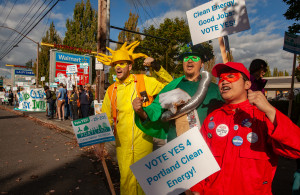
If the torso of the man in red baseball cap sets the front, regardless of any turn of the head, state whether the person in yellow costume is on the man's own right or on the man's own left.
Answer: on the man's own right

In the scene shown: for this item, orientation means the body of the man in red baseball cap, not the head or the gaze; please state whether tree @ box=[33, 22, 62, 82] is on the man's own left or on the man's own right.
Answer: on the man's own right

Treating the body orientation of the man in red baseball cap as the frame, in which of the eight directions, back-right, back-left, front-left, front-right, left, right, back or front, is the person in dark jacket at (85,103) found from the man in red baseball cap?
right

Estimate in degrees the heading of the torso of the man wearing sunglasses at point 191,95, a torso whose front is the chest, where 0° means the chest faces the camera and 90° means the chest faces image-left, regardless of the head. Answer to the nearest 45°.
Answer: approximately 0°

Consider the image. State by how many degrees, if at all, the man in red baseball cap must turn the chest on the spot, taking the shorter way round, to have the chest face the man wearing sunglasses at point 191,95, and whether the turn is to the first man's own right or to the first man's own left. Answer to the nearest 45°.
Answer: approximately 90° to the first man's own right

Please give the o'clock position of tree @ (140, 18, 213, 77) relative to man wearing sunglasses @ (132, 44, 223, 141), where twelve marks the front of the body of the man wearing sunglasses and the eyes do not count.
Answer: The tree is roughly at 6 o'clock from the man wearing sunglasses.

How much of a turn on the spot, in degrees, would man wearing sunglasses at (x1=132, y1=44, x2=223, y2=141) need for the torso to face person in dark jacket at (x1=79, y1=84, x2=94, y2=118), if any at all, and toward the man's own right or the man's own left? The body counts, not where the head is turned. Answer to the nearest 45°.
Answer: approximately 135° to the man's own right

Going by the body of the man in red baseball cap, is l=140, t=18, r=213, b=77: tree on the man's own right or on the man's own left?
on the man's own right

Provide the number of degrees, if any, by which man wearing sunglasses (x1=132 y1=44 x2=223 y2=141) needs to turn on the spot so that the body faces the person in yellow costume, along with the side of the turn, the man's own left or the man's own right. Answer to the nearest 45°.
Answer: approximately 135° to the man's own right

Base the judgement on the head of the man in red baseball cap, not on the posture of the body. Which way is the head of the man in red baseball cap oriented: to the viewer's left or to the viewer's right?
to the viewer's left

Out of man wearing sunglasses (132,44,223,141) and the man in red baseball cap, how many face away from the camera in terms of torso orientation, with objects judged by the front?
0

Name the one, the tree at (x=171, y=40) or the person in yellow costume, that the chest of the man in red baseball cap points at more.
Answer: the person in yellow costume
